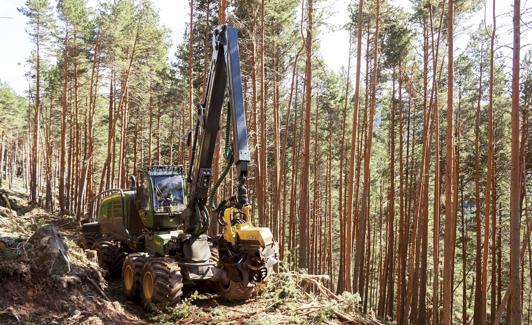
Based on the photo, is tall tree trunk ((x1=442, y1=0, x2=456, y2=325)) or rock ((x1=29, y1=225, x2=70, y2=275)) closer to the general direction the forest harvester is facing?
the tall tree trunk

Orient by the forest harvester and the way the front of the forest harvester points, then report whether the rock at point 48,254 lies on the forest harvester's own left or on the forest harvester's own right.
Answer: on the forest harvester's own right

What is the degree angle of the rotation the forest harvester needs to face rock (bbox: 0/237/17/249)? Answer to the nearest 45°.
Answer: approximately 135° to its right

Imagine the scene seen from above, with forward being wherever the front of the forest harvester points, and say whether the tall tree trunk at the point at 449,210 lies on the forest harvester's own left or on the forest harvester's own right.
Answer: on the forest harvester's own left

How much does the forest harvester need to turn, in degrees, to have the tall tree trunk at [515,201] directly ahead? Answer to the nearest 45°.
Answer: approximately 45° to its left

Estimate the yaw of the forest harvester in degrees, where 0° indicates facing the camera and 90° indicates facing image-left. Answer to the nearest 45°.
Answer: approximately 315°
